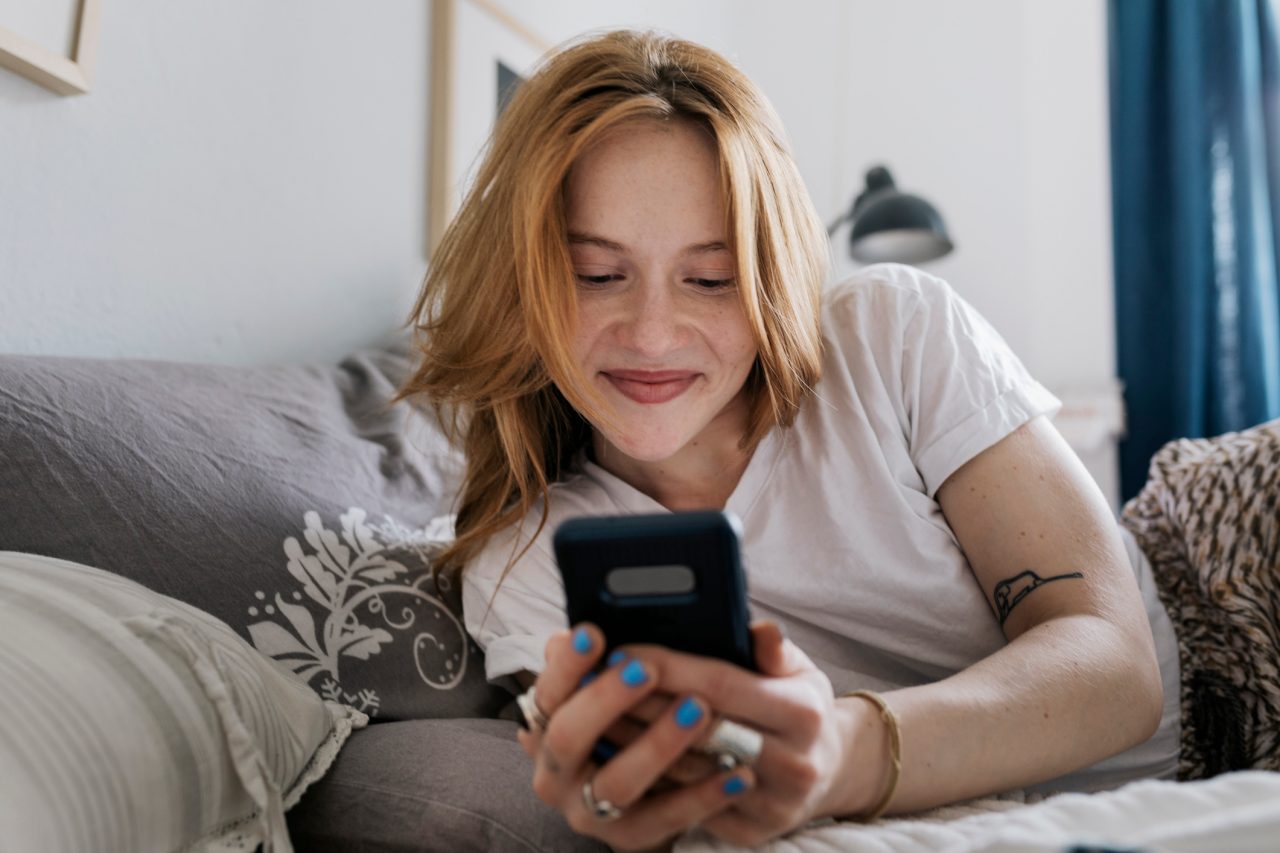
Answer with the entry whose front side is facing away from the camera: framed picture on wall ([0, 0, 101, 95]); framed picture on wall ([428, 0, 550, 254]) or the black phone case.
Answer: the black phone case

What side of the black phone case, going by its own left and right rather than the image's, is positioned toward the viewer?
back

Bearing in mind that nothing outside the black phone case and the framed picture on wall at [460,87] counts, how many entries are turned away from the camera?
1

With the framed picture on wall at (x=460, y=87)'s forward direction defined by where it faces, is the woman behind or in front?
in front

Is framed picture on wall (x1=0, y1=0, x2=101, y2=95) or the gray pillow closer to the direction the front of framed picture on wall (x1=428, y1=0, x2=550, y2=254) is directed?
the gray pillow

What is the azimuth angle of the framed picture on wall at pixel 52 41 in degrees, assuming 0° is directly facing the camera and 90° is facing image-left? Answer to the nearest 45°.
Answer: approximately 315°

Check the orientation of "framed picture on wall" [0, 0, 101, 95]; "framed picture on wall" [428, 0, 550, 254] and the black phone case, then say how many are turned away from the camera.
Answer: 1

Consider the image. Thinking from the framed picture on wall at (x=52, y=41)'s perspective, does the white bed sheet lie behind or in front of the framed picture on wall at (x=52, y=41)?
in front

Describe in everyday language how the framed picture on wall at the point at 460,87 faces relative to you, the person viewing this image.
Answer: facing the viewer and to the right of the viewer

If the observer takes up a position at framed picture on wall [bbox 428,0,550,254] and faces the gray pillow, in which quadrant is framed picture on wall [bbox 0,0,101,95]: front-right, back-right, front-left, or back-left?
front-right

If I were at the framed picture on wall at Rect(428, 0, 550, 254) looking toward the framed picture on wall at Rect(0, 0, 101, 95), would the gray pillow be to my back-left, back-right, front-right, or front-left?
front-left

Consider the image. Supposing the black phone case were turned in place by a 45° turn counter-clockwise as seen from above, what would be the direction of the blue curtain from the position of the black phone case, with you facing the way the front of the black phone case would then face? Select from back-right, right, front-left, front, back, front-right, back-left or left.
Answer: right

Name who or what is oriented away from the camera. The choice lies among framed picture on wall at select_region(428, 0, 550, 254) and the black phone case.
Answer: the black phone case

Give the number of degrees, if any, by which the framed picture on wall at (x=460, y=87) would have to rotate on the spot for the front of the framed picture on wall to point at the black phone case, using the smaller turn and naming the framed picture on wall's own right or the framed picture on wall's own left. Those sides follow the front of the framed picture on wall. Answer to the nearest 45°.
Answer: approximately 45° to the framed picture on wall's own right

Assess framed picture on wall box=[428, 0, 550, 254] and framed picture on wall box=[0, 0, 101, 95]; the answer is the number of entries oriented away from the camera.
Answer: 0

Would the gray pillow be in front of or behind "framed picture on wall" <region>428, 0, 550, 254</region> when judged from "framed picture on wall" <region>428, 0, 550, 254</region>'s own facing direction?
in front
